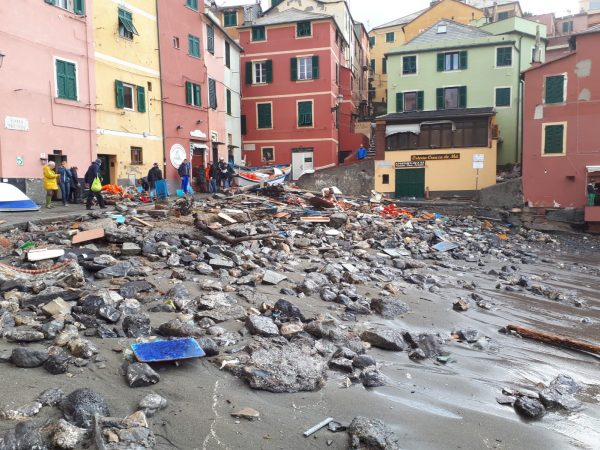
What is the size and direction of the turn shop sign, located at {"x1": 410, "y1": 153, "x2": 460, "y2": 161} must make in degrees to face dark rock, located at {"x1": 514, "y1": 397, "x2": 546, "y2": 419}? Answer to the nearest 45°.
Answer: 0° — it already faces it

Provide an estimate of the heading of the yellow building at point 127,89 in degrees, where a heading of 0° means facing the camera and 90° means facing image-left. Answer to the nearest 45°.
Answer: approximately 315°

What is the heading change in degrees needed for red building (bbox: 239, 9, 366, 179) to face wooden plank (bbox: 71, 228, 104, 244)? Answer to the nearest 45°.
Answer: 0° — it already faces it

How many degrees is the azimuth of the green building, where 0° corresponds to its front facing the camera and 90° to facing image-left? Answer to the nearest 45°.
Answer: approximately 0°

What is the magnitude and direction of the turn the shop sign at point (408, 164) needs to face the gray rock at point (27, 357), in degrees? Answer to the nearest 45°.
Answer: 0° — it already faces it

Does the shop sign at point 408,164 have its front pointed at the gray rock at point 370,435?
yes

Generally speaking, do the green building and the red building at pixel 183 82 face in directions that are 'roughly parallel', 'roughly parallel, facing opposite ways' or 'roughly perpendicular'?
roughly perpendicular

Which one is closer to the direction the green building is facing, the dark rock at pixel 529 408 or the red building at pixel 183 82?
the dark rock

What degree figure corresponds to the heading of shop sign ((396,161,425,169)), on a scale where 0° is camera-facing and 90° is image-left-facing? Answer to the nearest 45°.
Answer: approximately 0°

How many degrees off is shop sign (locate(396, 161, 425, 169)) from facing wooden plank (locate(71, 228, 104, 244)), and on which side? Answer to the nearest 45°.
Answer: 0° — it already faces it
